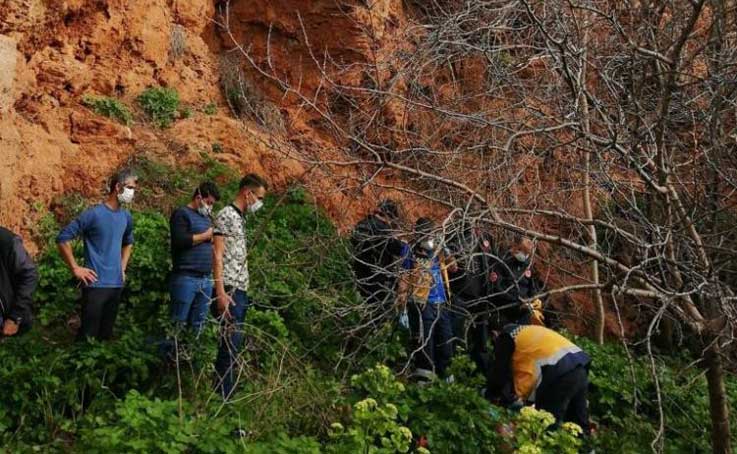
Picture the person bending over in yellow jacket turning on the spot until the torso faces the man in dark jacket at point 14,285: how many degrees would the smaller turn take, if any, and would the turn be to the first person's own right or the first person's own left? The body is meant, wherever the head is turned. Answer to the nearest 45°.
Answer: approximately 45° to the first person's own left

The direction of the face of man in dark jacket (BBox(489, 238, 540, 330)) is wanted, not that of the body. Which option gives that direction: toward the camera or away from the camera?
toward the camera

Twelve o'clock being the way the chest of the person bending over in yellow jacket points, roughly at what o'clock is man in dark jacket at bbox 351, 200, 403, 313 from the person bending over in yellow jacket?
The man in dark jacket is roughly at 12 o'clock from the person bending over in yellow jacket.

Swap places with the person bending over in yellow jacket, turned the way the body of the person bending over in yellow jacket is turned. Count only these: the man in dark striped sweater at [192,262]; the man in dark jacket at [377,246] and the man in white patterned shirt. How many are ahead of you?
3

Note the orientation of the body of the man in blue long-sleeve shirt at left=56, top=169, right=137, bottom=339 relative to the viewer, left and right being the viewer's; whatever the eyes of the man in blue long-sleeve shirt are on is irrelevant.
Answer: facing the viewer and to the right of the viewer

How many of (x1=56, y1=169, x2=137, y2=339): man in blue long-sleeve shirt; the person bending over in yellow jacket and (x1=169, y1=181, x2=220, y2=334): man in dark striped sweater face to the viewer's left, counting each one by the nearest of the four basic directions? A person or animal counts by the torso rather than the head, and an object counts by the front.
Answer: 1

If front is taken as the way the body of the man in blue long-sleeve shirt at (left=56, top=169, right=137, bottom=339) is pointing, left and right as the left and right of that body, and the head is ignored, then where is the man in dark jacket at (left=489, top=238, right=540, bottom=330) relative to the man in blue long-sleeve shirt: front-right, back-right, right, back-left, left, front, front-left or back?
front-left

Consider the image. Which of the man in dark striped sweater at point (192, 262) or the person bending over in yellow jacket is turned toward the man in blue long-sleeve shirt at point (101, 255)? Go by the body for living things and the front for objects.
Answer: the person bending over in yellow jacket

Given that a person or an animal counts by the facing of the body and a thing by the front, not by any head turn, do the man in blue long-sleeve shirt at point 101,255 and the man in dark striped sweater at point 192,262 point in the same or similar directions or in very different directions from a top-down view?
same or similar directions

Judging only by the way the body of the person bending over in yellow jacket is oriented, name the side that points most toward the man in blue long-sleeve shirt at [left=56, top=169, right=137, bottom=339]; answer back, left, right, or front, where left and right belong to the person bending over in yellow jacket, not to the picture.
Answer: front

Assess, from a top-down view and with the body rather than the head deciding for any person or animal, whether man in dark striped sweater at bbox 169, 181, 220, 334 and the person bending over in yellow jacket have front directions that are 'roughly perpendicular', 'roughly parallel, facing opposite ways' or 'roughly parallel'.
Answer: roughly parallel, facing opposite ways

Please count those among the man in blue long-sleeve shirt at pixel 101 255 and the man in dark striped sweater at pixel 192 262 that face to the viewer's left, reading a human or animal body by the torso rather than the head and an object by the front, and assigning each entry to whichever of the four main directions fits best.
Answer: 0

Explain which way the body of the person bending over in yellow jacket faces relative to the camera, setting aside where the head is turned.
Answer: to the viewer's left
